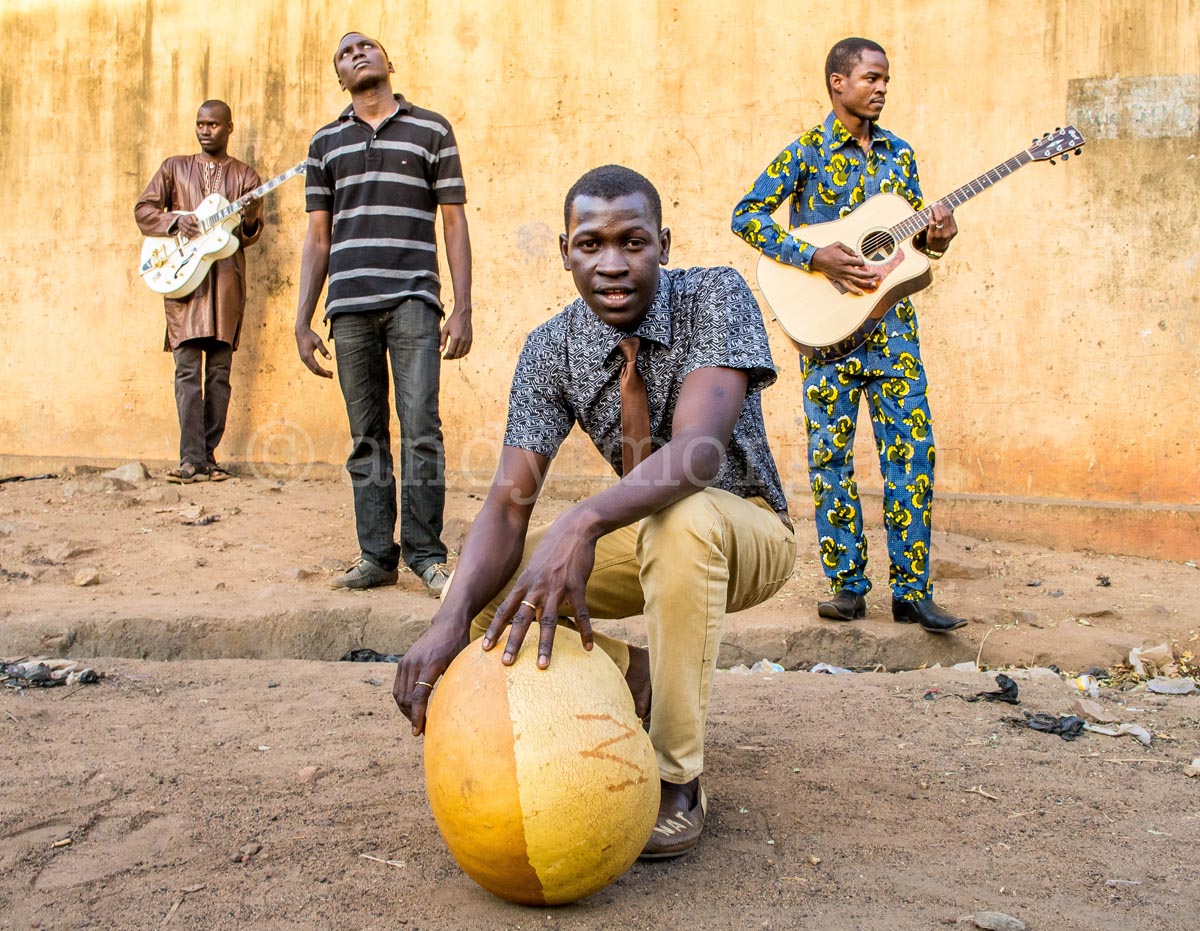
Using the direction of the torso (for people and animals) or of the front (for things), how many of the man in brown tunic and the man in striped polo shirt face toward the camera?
2

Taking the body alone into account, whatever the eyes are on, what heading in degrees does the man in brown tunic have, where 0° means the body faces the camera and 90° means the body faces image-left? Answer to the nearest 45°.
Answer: approximately 0°

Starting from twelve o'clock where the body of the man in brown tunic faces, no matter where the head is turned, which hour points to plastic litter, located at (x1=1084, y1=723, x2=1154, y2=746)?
The plastic litter is roughly at 11 o'clock from the man in brown tunic.

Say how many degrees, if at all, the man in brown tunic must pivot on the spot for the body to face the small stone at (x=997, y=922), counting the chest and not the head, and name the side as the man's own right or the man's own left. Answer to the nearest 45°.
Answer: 0° — they already face it

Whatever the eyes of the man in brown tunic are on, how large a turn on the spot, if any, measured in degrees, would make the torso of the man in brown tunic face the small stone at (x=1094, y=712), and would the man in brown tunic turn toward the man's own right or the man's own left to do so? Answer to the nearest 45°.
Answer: approximately 45° to the man's own left
